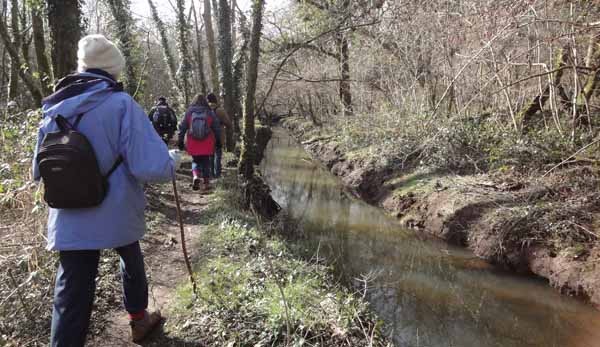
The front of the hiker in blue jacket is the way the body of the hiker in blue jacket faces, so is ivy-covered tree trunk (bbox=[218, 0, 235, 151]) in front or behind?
in front

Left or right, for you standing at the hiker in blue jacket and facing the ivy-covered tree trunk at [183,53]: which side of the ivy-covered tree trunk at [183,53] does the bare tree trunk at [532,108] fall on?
right

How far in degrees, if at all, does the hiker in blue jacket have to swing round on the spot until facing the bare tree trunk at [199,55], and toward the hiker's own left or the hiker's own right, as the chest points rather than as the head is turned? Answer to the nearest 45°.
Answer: approximately 45° to the hiker's own left

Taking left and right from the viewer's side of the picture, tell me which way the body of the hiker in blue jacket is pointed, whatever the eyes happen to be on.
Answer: facing away from the viewer and to the right of the viewer

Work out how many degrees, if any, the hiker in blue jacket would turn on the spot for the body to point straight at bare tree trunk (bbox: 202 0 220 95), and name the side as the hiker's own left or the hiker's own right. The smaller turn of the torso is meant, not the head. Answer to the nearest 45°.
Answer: approximately 45° to the hiker's own left

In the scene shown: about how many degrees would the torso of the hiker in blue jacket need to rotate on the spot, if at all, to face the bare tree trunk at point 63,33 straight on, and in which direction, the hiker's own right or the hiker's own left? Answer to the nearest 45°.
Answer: approximately 45° to the hiker's own left

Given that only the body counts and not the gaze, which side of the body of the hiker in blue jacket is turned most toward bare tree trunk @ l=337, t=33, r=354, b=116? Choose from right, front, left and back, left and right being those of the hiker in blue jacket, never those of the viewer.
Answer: front

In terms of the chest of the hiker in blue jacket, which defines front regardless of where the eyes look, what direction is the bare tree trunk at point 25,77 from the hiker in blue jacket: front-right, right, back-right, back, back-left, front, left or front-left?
front-left

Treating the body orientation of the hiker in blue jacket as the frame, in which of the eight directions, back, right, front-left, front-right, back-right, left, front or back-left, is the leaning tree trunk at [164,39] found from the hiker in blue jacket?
front-left

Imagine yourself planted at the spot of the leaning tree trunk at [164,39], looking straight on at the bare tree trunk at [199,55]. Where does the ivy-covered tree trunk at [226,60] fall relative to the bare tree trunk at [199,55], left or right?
right

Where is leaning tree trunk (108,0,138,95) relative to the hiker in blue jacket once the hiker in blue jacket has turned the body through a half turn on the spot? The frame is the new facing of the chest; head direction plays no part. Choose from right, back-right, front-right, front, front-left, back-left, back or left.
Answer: back-right

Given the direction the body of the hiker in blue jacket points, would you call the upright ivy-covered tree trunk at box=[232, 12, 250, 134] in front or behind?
in front
